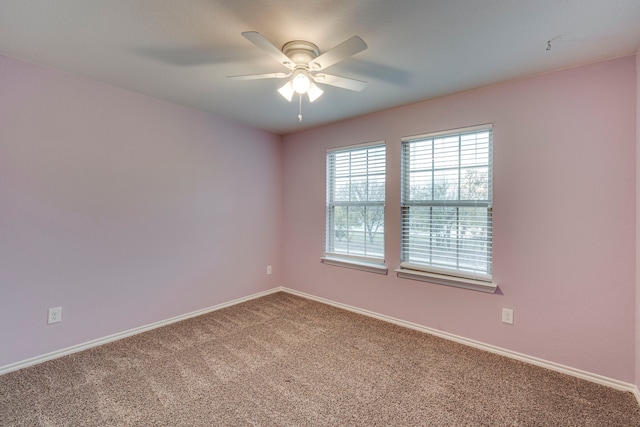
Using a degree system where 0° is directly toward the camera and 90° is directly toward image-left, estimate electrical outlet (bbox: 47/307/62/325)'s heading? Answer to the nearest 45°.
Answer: approximately 0°

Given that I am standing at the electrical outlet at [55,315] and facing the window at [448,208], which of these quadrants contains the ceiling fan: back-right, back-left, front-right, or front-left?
front-right

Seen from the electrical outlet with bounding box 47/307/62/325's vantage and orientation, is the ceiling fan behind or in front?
in front

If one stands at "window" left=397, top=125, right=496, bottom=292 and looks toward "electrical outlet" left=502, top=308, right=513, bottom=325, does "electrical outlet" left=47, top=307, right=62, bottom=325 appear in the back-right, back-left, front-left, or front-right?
back-right

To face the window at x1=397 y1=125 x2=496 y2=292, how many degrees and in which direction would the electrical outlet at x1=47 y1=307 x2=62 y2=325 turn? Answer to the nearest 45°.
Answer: approximately 45° to its left

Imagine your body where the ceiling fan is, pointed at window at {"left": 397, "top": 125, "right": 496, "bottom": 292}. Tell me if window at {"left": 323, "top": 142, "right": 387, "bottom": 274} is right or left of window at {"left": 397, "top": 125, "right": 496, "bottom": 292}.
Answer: left

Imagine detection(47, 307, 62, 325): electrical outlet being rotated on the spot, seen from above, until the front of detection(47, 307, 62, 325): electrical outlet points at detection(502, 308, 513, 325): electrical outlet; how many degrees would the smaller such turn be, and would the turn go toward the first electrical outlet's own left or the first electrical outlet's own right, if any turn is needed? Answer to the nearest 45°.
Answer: approximately 45° to the first electrical outlet's own left

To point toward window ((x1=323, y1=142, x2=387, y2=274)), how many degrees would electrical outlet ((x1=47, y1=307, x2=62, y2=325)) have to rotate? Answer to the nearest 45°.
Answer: approximately 90° to its left
